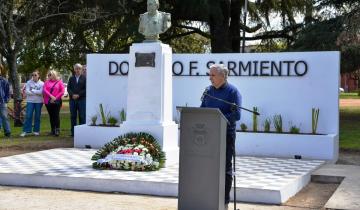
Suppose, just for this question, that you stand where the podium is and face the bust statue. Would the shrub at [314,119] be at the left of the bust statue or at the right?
right

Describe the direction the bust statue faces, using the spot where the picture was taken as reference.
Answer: facing the viewer and to the left of the viewer

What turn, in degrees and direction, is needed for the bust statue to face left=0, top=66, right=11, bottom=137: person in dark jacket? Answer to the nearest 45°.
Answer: approximately 90° to its right

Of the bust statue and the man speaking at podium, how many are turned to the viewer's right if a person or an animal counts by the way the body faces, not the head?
0

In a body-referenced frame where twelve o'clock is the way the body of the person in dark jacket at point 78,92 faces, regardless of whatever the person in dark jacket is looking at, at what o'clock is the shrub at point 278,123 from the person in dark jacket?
The shrub is roughly at 10 o'clock from the person in dark jacket.

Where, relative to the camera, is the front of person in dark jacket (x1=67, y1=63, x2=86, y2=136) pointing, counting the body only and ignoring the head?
toward the camera

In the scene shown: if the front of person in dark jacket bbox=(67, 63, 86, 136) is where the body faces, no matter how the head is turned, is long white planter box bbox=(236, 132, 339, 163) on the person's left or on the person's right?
on the person's left

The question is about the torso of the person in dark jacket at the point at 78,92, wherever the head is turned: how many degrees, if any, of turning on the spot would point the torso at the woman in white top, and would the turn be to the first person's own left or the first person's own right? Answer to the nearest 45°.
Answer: approximately 135° to the first person's own right

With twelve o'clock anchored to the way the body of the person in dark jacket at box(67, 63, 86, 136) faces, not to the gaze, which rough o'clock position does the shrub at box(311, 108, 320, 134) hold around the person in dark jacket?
The shrub is roughly at 10 o'clock from the person in dark jacket.

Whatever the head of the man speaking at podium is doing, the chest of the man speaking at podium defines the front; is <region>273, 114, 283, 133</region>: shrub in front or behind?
behind

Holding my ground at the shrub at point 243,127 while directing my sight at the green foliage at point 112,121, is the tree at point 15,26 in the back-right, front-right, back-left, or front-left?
front-right

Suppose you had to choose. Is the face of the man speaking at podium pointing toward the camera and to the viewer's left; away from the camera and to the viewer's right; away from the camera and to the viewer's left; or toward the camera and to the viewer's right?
toward the camera and to the viewer's left

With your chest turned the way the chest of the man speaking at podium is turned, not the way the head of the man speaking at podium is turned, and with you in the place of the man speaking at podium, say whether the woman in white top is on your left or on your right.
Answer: on your right
